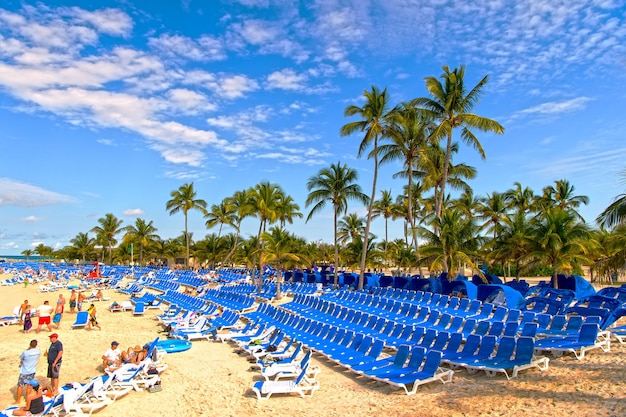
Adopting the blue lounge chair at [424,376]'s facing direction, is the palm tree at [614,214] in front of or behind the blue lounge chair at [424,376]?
behind

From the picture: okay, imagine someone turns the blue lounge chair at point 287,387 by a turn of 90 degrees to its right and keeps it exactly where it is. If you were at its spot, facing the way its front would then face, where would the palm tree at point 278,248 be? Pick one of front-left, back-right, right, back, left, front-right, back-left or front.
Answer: front

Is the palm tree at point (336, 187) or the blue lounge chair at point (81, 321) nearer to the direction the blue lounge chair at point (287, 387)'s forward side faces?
the blue lounge chair

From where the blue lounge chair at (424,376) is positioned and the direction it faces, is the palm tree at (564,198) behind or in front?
behind

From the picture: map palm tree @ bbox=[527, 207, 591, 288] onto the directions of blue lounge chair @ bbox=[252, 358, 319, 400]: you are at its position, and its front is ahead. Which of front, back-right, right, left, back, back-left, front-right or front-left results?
back-right

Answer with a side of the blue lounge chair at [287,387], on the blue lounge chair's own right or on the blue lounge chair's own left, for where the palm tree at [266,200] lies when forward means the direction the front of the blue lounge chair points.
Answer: on the blue lounge chair's own right

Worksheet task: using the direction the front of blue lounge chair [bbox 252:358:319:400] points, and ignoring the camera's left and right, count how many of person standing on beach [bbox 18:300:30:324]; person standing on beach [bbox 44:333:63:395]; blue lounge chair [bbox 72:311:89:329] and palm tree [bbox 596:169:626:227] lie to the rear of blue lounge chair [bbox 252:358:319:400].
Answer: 1

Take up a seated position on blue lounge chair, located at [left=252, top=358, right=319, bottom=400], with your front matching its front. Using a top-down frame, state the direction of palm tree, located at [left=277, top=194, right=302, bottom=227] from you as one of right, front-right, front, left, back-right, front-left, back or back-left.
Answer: right

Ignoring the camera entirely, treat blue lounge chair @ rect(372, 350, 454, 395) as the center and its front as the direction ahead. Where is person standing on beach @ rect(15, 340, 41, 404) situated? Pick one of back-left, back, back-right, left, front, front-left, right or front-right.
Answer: front-right

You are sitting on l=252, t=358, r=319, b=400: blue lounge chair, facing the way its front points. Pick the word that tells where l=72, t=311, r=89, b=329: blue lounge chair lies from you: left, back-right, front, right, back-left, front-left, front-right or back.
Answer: front-right

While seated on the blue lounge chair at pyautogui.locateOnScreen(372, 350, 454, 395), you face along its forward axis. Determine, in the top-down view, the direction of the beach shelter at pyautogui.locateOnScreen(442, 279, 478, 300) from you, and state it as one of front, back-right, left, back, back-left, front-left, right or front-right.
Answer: back-right

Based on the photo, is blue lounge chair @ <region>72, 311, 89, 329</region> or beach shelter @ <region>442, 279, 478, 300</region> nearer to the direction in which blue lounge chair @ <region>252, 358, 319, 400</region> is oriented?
the blue lounge chair

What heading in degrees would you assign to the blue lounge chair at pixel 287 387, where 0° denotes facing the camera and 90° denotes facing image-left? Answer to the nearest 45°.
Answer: approximately 90°

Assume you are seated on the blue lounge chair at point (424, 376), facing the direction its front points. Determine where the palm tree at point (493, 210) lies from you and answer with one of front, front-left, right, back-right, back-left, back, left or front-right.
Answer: back-right

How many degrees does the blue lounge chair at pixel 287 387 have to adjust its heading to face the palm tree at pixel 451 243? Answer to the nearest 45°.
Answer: approximately 135° to its right

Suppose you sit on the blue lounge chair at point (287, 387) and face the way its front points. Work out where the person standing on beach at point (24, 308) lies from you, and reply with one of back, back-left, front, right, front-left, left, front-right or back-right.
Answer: front-right

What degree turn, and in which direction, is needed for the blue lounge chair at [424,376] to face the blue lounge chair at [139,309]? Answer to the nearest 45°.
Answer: approximately 90° to its right

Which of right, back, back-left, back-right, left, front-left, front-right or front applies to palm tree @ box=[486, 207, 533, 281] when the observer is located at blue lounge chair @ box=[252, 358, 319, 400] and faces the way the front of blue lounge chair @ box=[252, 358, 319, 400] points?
back-right

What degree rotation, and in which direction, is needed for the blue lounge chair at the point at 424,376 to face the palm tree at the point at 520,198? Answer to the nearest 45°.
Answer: approximately 135° to its right

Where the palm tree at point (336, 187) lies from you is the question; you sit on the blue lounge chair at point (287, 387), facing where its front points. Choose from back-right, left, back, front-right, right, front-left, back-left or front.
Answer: right
